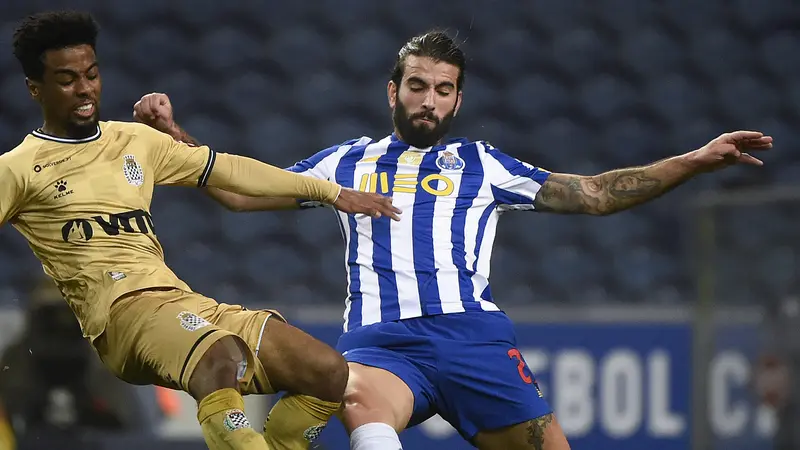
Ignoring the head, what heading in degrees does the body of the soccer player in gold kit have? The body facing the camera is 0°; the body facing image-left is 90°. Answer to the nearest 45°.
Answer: approximately 315°

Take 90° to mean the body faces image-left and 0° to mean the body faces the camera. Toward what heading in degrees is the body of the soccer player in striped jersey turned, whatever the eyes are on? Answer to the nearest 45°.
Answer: approximately 0°

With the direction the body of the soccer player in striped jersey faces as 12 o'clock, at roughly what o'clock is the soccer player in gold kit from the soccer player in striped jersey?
The soccer player in gold kit is roughly at 2 o'clock from the soccer player in striped jersey.
